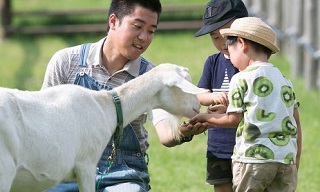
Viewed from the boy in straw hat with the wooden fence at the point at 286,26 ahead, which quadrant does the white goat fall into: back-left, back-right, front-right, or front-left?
back-left

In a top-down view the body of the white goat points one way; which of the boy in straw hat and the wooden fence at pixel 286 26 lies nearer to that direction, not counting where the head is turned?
the boy in straw hat

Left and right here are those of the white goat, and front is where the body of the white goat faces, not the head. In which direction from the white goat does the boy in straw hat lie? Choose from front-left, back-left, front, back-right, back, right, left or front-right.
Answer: front

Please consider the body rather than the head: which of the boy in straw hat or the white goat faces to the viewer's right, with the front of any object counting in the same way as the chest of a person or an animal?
the white goat

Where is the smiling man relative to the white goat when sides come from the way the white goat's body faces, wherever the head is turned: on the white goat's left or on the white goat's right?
on the white goat's left

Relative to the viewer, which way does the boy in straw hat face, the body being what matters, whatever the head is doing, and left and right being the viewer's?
facing away from the viewer and to the left of the viewer

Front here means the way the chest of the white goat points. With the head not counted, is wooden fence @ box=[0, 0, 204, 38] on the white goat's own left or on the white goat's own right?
on the white goat's own left

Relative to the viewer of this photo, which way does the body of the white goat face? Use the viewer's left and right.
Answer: facing to the right of the viewer

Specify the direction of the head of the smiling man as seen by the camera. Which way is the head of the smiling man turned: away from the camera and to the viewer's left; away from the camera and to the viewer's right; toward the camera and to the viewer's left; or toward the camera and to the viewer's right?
toward the camera and to the viewer's right

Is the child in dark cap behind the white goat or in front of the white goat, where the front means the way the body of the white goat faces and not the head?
in front

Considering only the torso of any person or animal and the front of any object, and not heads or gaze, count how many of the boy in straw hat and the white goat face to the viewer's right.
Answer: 1

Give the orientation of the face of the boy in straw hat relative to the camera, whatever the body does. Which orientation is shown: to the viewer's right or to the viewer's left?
to the viewer's left

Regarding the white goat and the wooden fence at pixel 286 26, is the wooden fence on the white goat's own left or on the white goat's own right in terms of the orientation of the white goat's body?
on the white goat's own left

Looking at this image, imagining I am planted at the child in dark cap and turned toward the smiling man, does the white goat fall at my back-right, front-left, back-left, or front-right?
front-left

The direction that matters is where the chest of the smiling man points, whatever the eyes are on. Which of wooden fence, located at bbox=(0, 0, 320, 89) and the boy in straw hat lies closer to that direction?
the boy in straw hat
